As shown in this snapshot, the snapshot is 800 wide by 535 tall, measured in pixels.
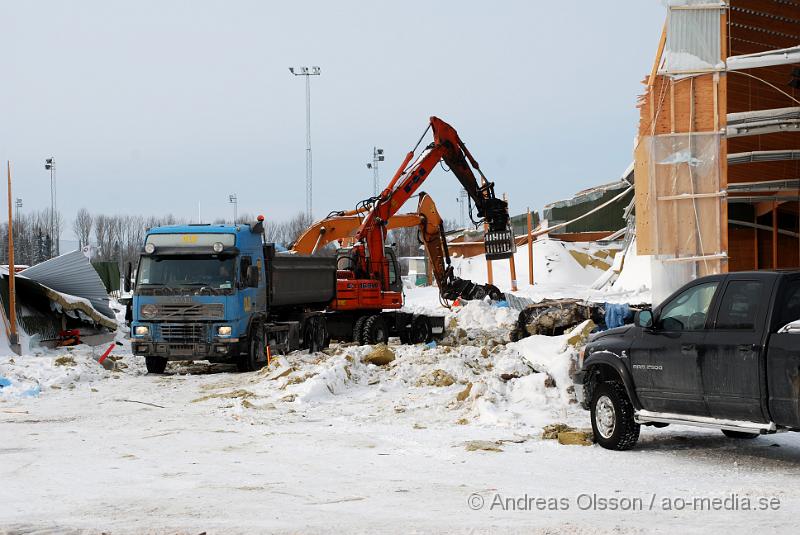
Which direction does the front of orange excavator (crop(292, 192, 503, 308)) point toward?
to the viewer's right

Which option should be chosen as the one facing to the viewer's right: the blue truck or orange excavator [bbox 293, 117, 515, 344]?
the orange excavator

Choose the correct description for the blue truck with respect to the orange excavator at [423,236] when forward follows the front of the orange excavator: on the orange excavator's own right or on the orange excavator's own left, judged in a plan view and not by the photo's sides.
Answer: on the orange excavator's own right

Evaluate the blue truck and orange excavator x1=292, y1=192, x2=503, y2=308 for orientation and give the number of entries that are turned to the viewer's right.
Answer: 1

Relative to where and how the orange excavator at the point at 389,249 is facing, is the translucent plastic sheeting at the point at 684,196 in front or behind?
in front

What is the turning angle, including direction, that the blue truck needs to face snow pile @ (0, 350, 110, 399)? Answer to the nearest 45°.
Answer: approximately 45° to its right

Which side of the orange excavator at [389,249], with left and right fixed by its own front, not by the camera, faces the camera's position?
right

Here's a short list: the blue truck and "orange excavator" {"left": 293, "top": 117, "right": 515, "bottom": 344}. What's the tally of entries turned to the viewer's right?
1

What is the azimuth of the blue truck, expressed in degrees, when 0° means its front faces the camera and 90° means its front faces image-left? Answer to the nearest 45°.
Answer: approximately 45°

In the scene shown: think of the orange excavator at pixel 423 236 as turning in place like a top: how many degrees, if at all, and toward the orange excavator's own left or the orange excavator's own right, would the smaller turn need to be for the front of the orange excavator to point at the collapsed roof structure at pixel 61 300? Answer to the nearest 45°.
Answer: approximately 135° to the orange excavator's own right

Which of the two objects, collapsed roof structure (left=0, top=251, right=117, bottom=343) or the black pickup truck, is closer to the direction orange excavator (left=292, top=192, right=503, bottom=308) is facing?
the black pickup truck

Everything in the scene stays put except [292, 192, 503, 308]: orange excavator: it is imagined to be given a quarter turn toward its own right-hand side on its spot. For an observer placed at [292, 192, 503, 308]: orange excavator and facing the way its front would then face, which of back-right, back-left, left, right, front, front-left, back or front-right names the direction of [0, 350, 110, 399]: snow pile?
front-right

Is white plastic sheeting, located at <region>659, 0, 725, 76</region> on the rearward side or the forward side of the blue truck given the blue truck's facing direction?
on the rearward side

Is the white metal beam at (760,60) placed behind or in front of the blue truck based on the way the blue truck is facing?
behind
